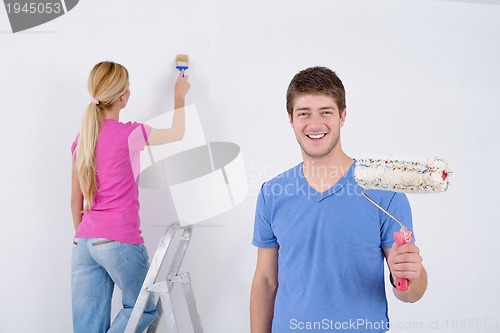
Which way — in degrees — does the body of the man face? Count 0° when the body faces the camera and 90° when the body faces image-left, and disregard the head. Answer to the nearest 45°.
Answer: approximately 0°

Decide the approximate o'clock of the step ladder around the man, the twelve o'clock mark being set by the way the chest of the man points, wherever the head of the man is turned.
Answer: The step ladder is roughly at 4 o'clock from the man.

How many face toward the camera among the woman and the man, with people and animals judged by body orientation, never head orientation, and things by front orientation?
1

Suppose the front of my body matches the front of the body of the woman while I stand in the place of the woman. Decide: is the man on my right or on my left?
on my right

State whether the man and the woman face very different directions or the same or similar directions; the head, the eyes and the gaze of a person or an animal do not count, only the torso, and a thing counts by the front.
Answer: very different directions

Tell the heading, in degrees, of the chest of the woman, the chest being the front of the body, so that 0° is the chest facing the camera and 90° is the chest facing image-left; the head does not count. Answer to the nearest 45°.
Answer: approximately 225°
